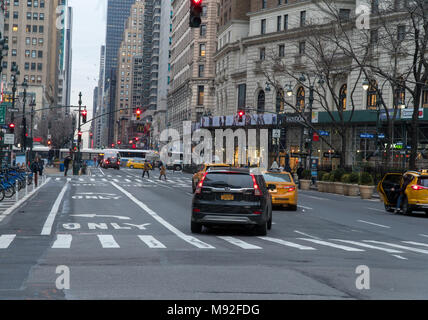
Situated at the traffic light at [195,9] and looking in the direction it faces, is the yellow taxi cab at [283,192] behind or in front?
behind

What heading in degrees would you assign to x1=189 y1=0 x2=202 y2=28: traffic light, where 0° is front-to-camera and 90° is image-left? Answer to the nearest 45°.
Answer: approximately 0°

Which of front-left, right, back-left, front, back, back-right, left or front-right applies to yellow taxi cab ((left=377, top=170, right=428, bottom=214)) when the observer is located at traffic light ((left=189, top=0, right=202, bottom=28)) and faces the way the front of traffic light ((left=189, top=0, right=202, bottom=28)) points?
back-left

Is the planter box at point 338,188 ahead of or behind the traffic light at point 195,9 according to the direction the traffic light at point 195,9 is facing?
behind

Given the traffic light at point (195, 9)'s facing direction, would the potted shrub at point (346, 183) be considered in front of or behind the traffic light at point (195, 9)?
behind

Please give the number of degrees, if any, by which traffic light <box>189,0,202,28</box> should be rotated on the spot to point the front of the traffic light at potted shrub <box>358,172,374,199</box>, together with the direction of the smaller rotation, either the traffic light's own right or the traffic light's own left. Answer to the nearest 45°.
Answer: approximately 135° to the traffic light's own left
